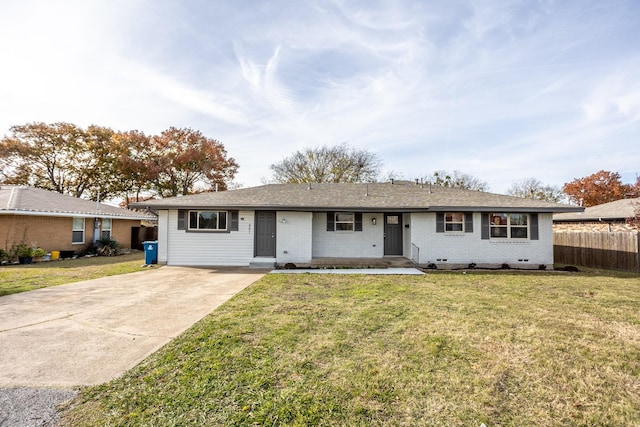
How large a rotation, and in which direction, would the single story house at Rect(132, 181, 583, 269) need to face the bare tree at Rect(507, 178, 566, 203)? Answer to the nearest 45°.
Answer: approximately 135° to its left

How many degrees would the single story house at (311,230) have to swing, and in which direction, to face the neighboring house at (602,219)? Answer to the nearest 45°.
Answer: approximately 135° to its left

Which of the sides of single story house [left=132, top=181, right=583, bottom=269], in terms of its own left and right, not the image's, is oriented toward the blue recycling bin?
right

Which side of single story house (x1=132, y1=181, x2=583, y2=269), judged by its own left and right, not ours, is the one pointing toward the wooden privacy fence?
left

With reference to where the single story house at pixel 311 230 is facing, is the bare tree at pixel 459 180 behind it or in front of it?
behind

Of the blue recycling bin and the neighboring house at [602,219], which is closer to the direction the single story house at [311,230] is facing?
the blue recycling bin

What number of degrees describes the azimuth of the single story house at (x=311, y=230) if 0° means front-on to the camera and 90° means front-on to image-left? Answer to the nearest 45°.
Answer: approximately 0°

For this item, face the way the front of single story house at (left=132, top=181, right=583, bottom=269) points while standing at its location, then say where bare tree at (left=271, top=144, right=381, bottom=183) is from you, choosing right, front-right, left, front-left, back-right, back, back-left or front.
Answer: back

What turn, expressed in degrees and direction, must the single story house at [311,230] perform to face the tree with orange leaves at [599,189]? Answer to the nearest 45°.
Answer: approximately 135° to its left
